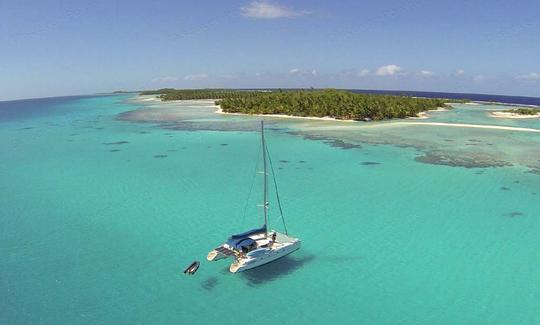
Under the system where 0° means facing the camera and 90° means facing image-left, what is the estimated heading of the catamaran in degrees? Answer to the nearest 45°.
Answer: approximately 225°

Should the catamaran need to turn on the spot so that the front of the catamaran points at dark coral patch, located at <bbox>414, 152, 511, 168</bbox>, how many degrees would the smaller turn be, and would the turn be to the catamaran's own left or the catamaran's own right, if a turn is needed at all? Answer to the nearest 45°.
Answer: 0° — it already faces it
